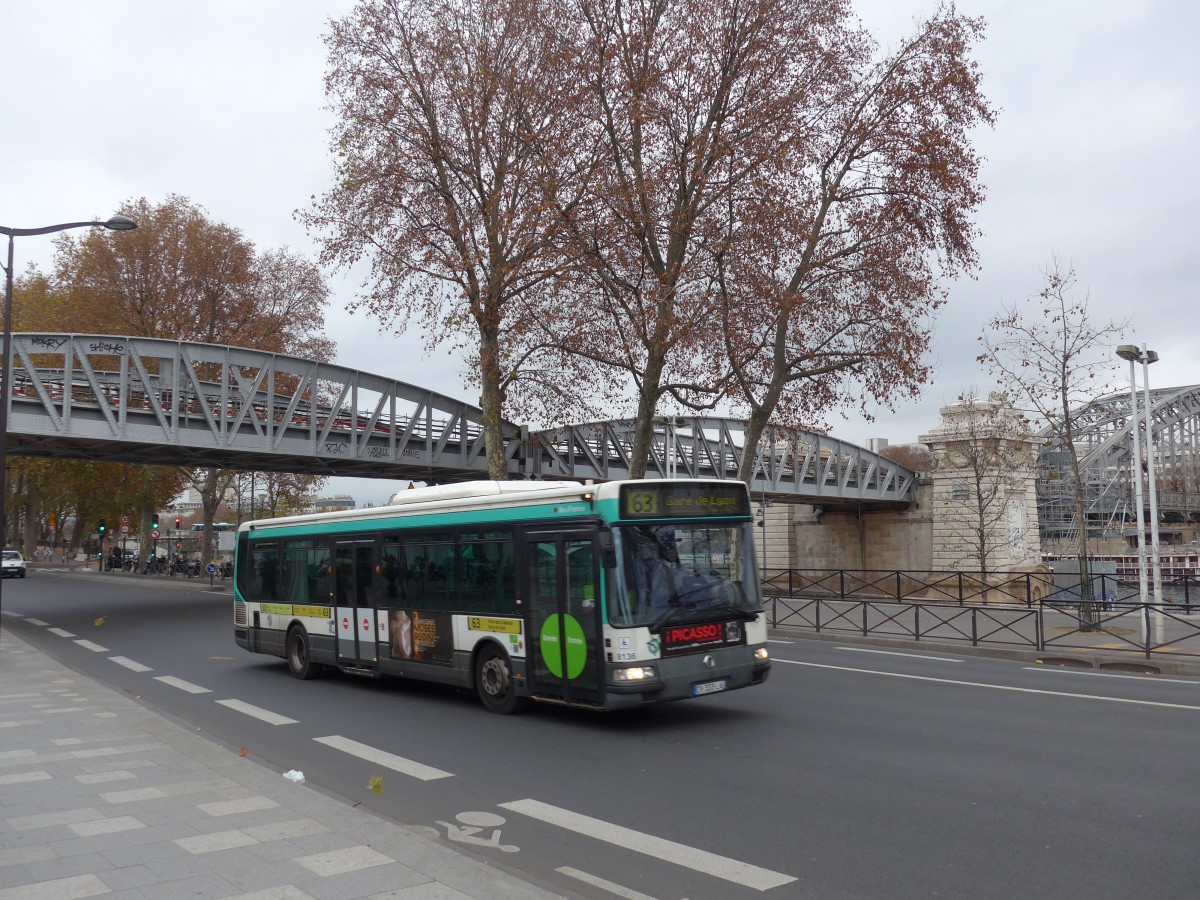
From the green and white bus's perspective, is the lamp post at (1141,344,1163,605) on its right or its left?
on its left

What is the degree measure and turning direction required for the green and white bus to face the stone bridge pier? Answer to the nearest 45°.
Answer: approximately 90° to its left

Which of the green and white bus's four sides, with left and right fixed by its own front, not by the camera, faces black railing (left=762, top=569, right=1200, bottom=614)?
left

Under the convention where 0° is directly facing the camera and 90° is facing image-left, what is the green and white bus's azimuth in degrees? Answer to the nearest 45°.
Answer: approximately 315°

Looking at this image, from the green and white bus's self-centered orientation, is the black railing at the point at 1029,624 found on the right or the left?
on its left

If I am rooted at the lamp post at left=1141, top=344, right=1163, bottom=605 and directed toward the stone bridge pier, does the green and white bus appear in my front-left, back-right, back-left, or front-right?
back-left
